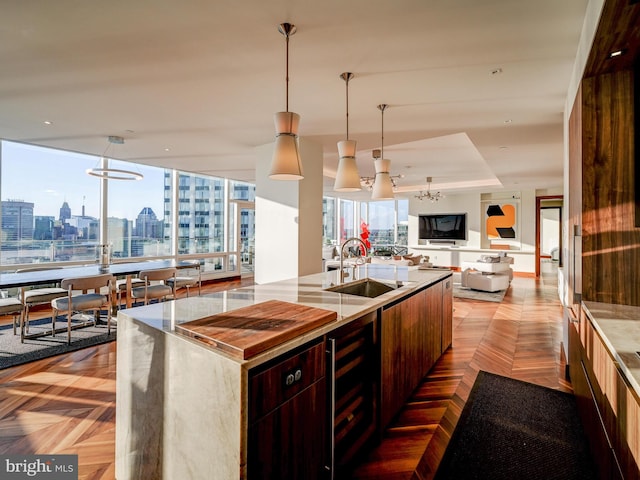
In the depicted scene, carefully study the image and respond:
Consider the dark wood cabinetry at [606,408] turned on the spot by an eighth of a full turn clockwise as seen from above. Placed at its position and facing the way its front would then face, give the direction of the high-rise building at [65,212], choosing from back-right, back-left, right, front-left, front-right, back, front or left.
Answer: front-left

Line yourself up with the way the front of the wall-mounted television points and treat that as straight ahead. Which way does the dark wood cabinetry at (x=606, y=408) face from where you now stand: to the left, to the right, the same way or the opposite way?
to the right

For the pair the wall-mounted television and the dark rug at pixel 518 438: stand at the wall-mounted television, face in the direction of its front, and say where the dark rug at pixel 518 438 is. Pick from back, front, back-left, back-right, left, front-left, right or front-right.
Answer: front

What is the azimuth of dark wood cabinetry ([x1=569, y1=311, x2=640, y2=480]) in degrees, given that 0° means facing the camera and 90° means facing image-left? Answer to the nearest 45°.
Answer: approximately 90°

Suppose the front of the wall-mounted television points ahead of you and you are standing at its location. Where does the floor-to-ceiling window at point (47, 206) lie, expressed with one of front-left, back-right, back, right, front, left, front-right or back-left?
front-right

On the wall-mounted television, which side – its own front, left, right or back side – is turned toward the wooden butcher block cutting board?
front

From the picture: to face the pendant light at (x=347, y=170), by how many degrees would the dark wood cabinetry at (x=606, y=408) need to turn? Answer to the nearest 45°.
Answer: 0° — it already faces it

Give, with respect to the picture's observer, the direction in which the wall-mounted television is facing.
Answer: facing the viewer

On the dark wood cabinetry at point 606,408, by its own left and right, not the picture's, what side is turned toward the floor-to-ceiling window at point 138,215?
front

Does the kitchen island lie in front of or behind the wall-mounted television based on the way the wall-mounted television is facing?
in front

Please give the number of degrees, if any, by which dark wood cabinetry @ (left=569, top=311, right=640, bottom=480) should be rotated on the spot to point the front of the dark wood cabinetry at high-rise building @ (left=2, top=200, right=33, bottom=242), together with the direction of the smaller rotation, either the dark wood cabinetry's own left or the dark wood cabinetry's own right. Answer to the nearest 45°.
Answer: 0° — it already faces it

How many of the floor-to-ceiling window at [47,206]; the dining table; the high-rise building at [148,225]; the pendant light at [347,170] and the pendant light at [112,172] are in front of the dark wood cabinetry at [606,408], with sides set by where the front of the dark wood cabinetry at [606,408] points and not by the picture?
5

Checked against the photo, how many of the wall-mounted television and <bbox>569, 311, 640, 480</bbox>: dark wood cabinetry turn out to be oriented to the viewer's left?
1

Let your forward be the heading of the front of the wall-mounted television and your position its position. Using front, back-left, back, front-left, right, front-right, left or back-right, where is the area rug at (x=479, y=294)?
front

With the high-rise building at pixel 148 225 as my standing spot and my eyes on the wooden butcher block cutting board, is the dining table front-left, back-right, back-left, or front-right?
front-right

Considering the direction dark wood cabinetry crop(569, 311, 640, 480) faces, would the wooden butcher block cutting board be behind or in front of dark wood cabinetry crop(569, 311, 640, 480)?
in front

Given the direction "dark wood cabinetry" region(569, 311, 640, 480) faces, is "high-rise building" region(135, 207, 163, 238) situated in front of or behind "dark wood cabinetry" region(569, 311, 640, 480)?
in front
